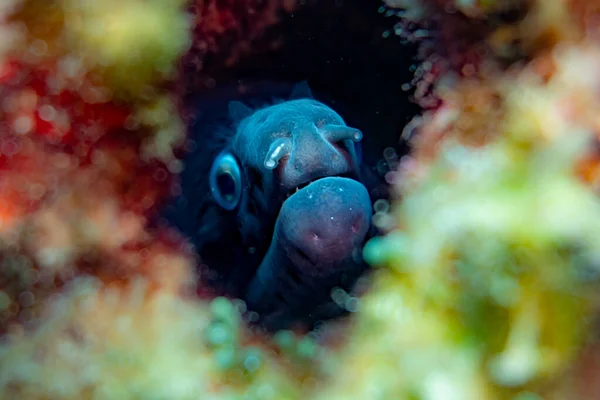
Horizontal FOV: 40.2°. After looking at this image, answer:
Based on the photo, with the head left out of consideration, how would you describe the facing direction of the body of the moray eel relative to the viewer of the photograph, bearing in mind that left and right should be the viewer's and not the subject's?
facing the viewer and to the right of the viewer
